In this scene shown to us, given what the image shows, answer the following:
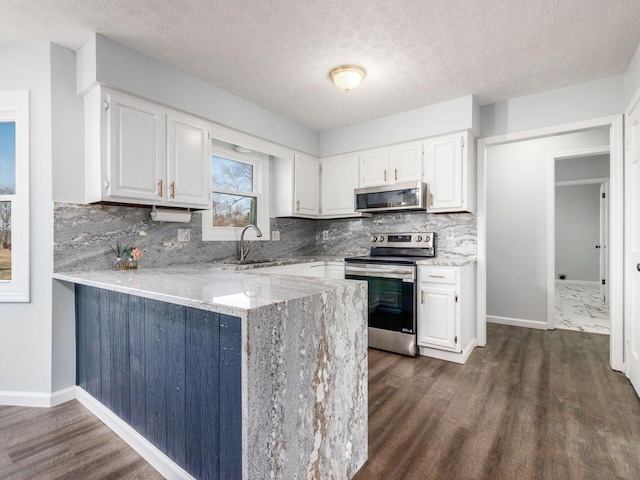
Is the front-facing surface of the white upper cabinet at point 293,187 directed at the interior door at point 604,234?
no

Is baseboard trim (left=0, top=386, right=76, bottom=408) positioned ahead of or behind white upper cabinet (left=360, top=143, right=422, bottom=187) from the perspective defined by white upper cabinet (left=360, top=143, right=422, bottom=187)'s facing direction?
ahead

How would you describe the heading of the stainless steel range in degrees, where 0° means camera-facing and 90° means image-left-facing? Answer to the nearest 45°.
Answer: approximately 45°

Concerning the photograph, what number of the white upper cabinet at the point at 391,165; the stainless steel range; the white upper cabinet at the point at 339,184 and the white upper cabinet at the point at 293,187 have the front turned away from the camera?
0

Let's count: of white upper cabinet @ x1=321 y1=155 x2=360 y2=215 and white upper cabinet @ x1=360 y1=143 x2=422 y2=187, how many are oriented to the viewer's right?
0

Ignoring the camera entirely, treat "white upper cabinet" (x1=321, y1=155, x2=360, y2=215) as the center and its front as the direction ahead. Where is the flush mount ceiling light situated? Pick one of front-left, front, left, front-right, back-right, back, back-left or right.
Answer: front-left

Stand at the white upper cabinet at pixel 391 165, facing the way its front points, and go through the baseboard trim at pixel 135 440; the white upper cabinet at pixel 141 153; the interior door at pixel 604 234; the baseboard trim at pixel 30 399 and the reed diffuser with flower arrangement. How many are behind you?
1

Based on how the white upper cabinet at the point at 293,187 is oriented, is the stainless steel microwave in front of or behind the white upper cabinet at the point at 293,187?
in front

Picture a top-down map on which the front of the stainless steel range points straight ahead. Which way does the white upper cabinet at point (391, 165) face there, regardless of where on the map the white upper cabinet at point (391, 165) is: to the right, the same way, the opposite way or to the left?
the same way

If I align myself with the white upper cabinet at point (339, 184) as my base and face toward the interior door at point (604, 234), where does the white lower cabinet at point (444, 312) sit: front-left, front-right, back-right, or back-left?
front-right

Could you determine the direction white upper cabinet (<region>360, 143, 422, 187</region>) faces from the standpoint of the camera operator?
facing the viewer and to the left of the viewer

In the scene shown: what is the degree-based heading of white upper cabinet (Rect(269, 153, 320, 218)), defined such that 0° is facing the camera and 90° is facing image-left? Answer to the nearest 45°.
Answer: approximately 315°

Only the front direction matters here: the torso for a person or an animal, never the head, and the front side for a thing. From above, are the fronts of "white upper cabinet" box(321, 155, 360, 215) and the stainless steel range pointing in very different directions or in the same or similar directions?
same or similar directions

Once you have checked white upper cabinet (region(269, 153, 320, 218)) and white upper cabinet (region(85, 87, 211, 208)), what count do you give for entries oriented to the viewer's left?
0

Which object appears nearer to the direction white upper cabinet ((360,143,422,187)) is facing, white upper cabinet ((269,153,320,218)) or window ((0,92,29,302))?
the window

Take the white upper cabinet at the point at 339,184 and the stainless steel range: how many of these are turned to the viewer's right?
0

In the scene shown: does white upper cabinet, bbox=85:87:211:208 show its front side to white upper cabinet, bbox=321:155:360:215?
no
